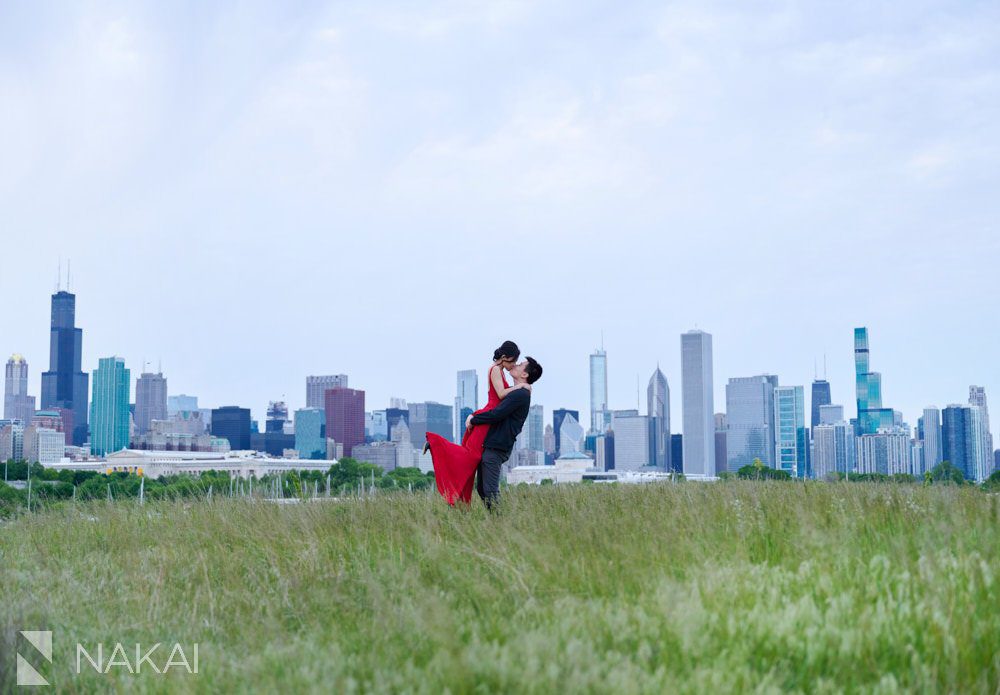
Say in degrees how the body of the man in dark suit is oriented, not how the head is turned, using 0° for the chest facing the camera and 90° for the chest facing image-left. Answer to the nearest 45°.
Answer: approximately 90°

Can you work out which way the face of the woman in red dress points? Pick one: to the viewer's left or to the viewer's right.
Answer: to the viewer's right

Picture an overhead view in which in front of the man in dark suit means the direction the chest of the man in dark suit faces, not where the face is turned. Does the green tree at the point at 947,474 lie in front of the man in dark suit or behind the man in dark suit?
behind

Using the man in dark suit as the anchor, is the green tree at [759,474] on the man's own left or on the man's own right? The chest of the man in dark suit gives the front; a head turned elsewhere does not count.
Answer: on the man's own right

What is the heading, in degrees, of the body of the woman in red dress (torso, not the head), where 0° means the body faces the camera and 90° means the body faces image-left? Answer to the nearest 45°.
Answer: approximately 270°

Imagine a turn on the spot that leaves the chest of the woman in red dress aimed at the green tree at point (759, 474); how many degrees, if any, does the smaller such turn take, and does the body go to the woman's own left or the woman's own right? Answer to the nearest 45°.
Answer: approximately 45° to the woman's own left
